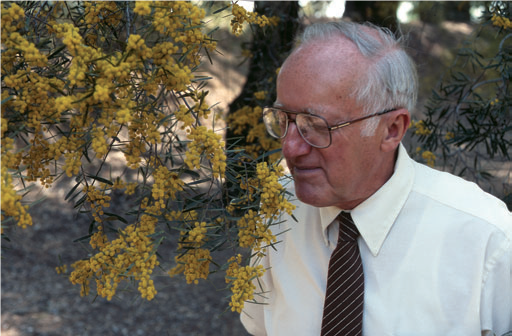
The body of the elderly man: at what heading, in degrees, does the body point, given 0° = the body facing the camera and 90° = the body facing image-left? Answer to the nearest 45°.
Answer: approximately 45°

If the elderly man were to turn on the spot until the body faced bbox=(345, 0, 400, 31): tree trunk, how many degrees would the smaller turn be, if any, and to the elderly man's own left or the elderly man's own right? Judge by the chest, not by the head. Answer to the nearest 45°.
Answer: approximately 135° to the elderly man's own right

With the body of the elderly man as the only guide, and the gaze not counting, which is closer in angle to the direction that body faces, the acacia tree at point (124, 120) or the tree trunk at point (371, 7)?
the acacia tree

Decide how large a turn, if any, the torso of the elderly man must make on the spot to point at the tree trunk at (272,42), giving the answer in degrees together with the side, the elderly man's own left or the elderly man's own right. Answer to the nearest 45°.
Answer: approximately 135° to the elderly man's own right

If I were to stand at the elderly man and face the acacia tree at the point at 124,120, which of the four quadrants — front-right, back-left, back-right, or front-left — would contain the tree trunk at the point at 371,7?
back-right

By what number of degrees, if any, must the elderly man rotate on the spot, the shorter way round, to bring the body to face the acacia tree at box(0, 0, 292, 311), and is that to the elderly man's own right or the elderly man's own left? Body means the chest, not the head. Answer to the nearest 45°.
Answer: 0° — they already face it
